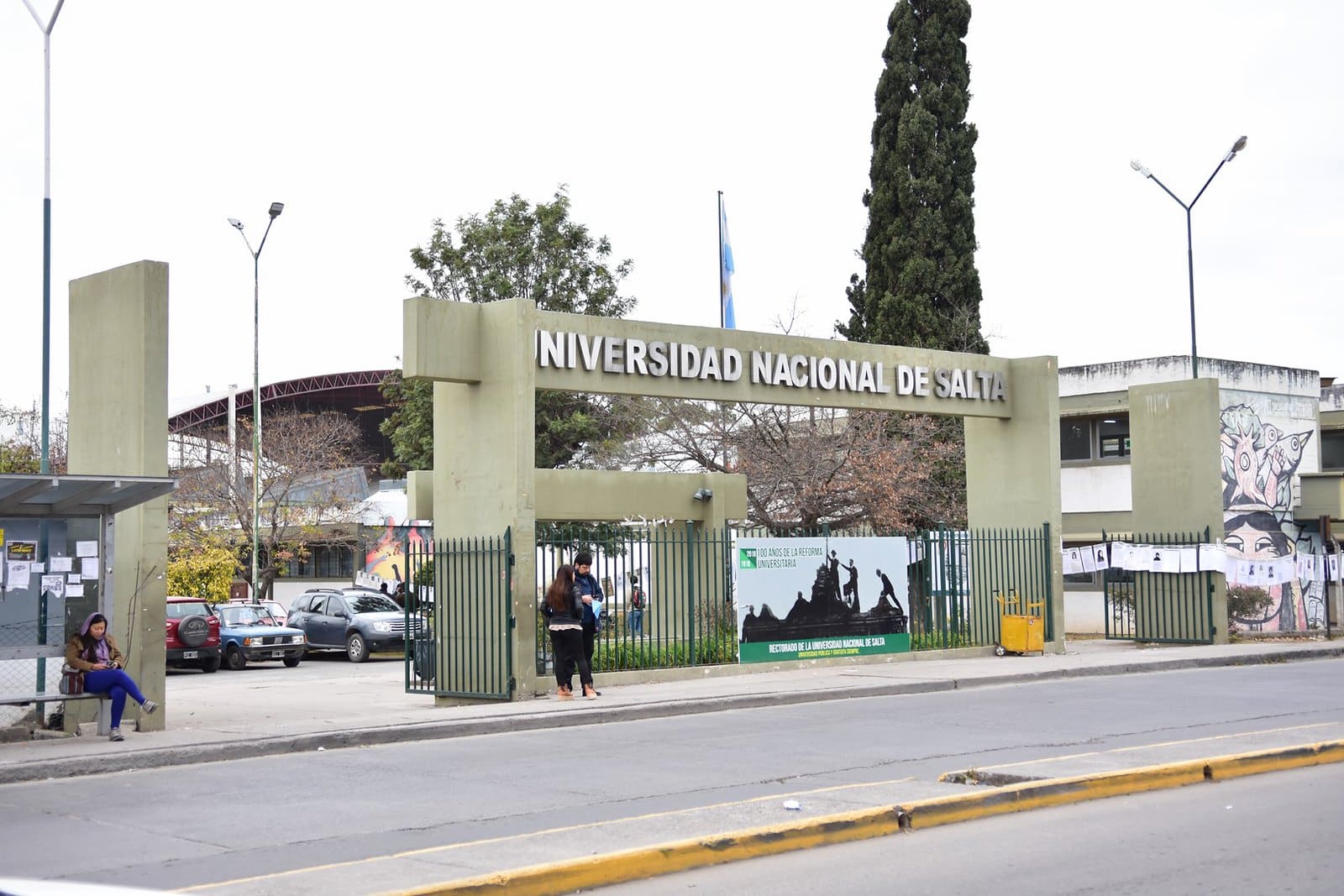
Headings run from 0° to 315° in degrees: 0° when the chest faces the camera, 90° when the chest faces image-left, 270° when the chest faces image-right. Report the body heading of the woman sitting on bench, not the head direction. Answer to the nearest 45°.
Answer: approximately 315°

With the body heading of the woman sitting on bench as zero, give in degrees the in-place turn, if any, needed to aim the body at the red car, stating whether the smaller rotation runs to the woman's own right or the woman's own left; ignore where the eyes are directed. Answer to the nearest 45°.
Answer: approximately 135° to the woman's own left

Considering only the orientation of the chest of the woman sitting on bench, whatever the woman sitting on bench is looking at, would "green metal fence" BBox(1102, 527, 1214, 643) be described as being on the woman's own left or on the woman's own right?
on the woman's own left

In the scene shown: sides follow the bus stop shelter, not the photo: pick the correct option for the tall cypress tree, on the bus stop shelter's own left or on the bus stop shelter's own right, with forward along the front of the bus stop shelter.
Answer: on the bus stop shelter's own left
